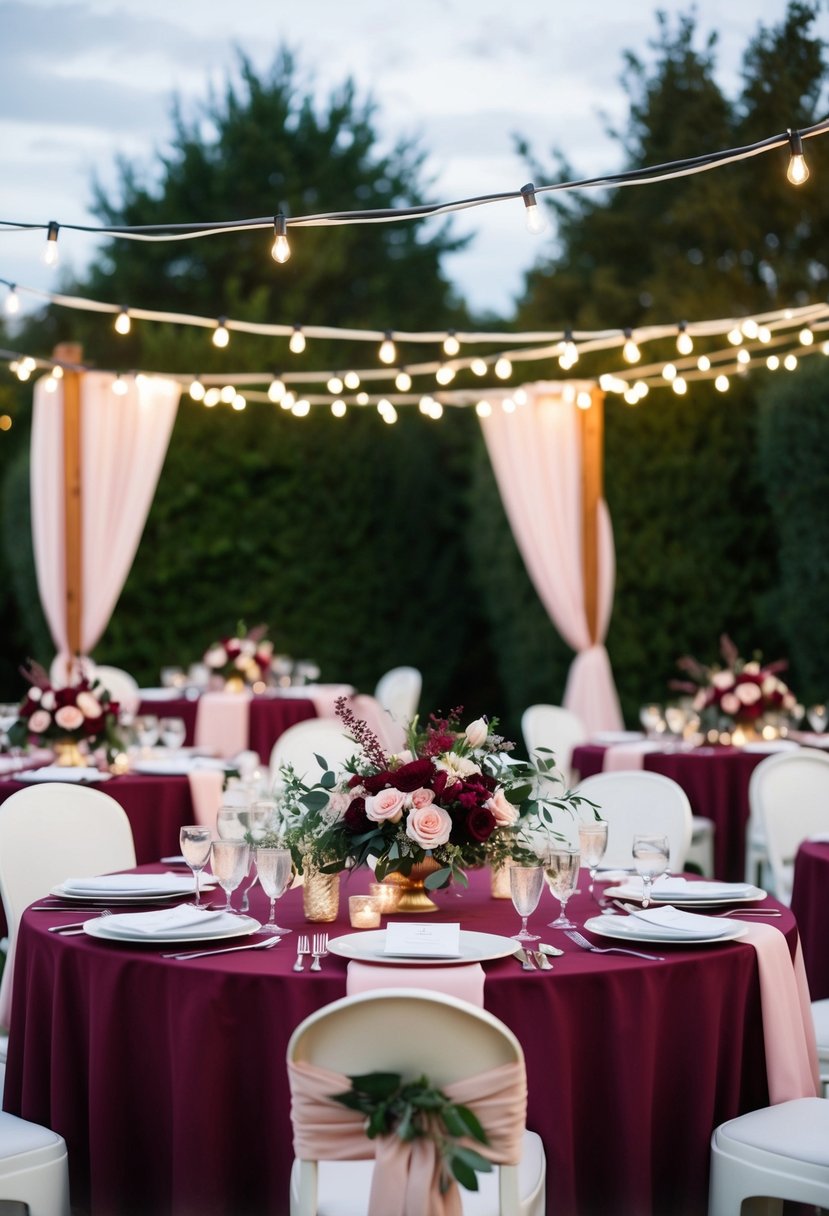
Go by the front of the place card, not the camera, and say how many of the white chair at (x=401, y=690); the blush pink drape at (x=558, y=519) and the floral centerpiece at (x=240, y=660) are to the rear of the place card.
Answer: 3

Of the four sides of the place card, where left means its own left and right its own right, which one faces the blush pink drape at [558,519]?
back

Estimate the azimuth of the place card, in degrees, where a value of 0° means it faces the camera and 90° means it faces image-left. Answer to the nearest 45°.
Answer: approximately 0°

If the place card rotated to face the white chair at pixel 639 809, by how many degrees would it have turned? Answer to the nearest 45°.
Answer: approximately 135° to its left

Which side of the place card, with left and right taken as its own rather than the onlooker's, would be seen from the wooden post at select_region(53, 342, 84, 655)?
back

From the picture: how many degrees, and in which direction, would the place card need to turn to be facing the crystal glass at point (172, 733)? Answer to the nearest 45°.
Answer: approximately 180°

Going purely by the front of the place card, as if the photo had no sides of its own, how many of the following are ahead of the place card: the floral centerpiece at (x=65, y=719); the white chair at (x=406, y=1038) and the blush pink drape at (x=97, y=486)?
1

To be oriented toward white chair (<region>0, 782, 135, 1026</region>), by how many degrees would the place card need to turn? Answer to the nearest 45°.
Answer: approximately 135° to its right

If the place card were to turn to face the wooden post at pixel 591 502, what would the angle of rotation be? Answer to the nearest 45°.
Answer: approximately 180°

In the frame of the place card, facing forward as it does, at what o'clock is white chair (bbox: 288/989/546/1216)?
The white chair is roughly at 12 o'clock from the place card.
